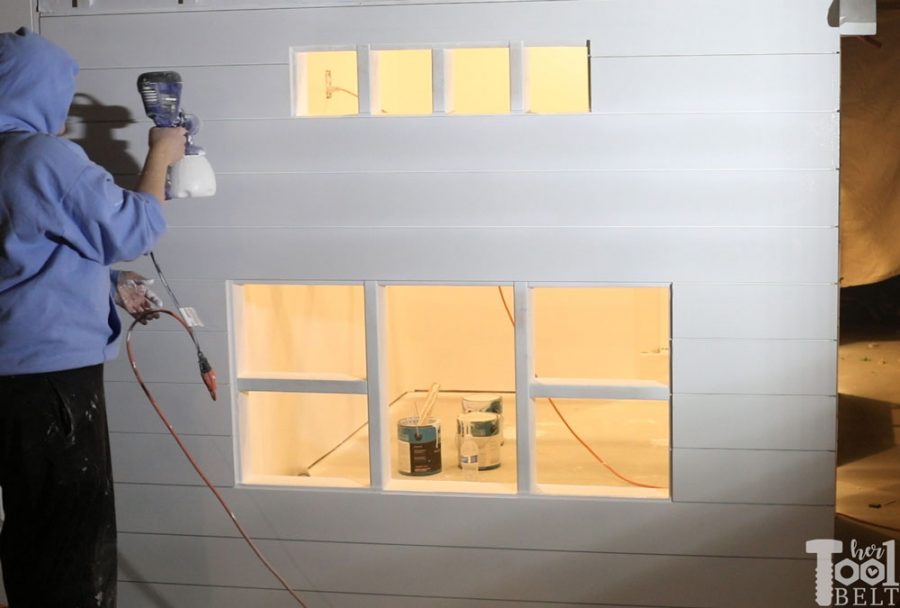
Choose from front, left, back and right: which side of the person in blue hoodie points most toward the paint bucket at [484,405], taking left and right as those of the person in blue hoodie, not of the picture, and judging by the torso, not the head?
front

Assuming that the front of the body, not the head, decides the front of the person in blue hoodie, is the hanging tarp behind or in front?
in front

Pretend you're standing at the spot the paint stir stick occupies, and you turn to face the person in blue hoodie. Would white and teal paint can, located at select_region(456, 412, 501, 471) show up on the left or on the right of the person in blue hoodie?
left

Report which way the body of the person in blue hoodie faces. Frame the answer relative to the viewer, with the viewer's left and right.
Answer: facing away from the viewer and to the right of the viewer

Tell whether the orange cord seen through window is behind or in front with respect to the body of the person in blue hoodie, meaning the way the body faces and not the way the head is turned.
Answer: in front

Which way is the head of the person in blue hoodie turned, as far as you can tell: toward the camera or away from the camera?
away from the camera

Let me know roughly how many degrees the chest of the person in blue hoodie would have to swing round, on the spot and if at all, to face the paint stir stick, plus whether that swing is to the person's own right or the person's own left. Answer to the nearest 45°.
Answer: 0° — they already face it
